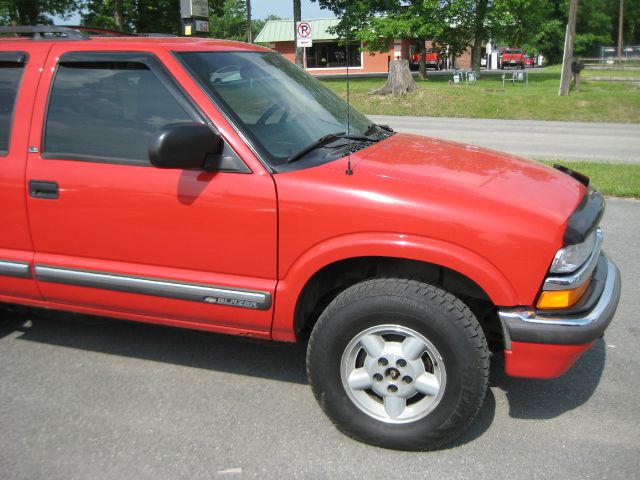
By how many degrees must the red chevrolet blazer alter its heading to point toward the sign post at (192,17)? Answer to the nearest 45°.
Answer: approximately 90° to its left

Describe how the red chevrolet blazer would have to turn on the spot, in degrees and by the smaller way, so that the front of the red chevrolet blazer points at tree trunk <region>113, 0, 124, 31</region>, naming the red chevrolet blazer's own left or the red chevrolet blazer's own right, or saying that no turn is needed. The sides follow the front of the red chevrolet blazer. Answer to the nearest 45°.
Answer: approximately 90° to the red chevrolet blazer's own left

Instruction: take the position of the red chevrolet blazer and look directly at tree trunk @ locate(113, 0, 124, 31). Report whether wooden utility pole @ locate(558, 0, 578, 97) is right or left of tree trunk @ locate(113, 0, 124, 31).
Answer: right

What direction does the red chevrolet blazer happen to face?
to the viewer's right
